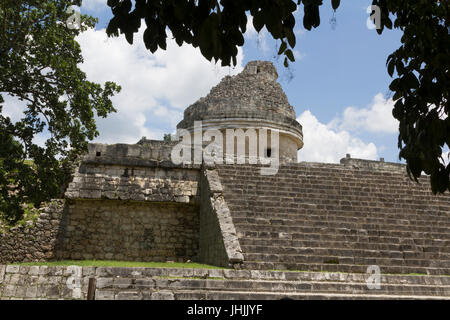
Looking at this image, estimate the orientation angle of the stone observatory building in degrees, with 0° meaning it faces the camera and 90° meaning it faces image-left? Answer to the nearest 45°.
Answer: approximately 0°
